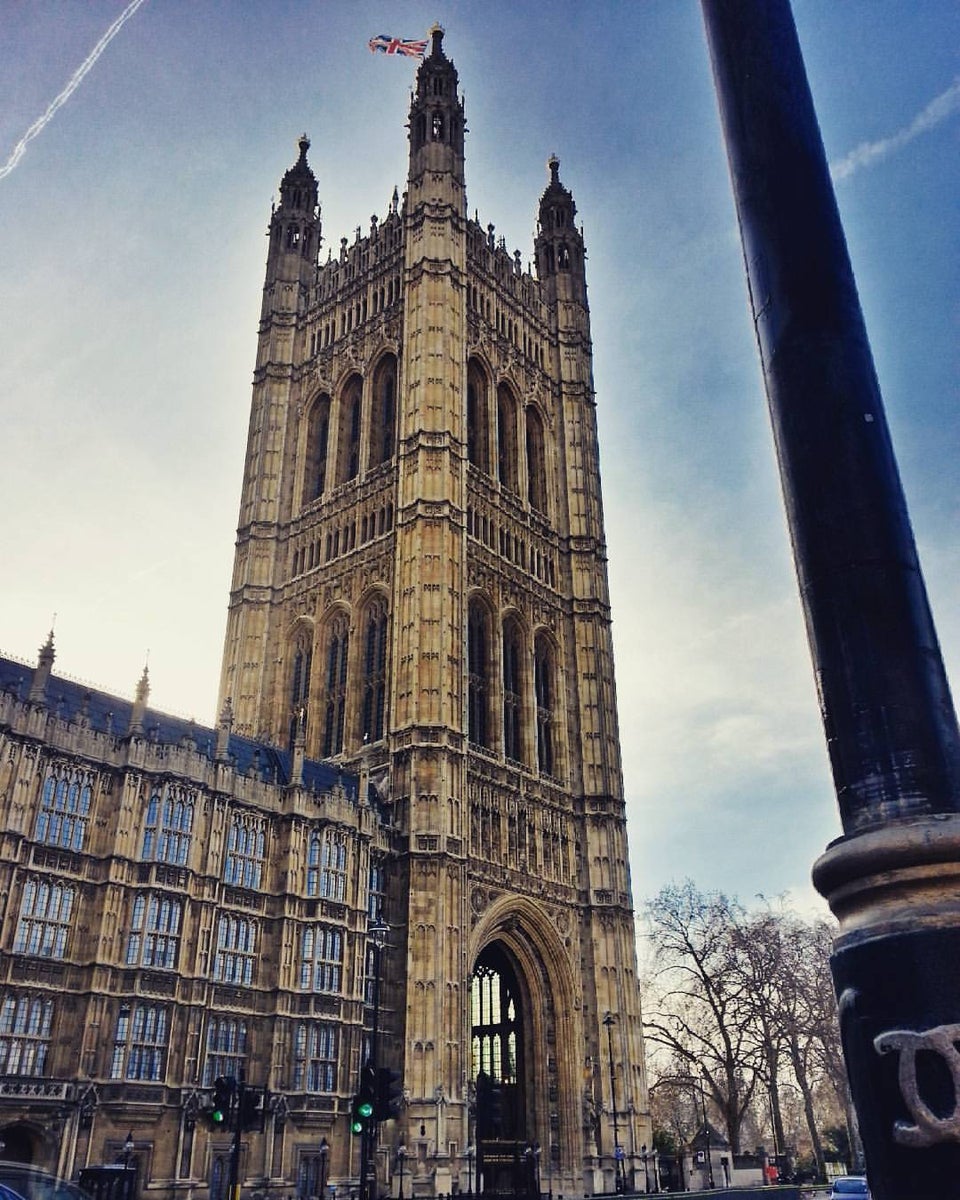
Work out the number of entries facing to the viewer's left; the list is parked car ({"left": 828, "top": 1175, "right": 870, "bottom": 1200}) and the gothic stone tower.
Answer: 0

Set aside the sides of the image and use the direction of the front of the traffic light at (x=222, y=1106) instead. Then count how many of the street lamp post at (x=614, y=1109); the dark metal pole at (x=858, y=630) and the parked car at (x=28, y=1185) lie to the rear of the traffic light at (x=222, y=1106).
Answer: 1

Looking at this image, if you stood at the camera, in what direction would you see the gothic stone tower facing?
facing the viewer and to the right of the viewer

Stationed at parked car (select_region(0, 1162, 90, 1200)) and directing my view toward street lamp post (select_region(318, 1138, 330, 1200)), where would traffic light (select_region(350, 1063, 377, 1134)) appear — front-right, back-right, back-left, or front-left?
front-right

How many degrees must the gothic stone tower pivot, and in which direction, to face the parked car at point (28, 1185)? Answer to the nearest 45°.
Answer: approximately 45° to its right

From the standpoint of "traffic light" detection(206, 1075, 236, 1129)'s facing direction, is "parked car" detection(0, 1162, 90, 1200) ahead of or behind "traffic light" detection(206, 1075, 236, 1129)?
ahead

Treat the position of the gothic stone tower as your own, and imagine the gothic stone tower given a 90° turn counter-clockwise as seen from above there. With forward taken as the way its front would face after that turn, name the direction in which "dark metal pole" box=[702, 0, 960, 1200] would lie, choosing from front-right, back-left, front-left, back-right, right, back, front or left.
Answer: back-right

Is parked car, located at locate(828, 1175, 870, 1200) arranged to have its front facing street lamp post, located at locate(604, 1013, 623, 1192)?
no

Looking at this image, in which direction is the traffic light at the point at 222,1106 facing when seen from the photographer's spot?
facing the viewer and to the left of the viewer

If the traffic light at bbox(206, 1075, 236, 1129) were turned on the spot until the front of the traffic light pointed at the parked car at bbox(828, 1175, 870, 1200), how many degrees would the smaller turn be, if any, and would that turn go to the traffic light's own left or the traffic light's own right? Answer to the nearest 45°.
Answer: approximately 180°
